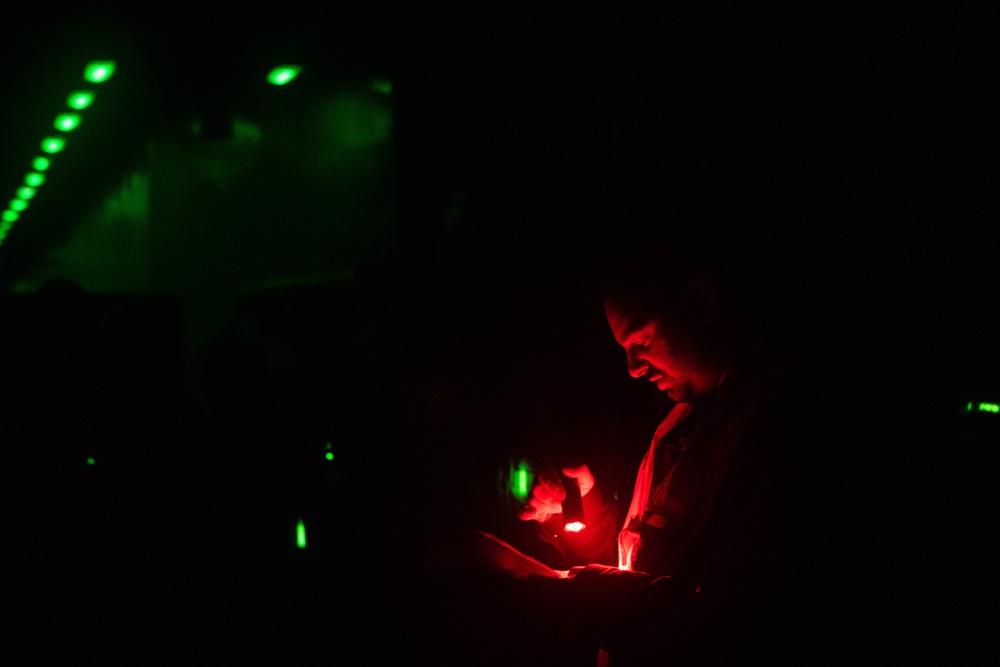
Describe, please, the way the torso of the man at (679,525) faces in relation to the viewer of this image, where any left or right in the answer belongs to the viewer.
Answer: facing to the left of the viewer

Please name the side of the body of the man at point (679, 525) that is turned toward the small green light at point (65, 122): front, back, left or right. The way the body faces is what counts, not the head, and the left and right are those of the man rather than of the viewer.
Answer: front

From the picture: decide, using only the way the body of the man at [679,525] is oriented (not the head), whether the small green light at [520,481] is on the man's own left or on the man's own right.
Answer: on the man's own right

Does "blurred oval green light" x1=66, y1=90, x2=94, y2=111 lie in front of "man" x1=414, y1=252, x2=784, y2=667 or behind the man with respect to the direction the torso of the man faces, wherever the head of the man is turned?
in front

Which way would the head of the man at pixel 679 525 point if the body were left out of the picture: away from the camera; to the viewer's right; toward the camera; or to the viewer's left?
to the viewer's left

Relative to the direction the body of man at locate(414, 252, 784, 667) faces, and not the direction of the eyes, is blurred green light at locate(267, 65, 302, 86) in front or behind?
in front
